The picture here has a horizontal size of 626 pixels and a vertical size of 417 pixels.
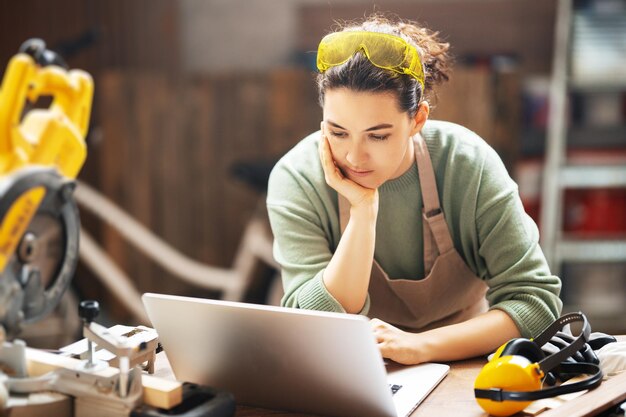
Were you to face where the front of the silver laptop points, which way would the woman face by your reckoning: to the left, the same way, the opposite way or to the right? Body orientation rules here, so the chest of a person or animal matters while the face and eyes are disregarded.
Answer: the opposite way

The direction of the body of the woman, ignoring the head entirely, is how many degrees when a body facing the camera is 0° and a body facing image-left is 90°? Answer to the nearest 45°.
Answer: approximately 45°

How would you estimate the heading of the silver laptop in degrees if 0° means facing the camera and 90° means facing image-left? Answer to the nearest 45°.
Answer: approximately 225°

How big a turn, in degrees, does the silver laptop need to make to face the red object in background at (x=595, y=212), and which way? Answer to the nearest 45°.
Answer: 0° — it already faces it

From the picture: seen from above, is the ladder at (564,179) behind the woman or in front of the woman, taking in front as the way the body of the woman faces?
behind

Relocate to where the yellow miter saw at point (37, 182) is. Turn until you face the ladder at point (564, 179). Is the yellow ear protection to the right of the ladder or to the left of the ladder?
right
